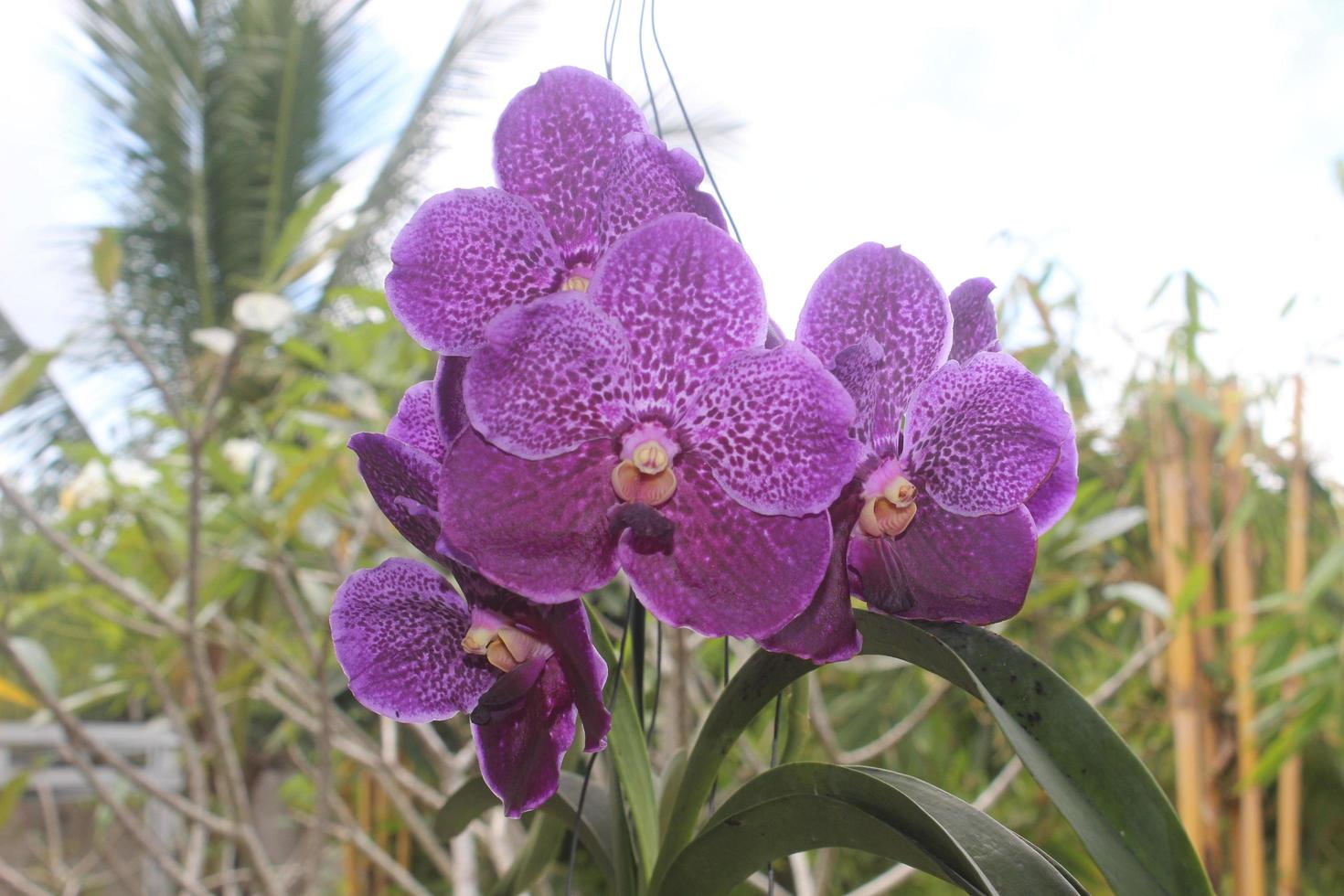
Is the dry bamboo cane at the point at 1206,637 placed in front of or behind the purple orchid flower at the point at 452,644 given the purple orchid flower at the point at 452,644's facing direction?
behind

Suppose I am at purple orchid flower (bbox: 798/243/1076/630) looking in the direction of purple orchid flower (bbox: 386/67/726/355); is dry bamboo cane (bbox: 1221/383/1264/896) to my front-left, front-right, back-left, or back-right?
back-right

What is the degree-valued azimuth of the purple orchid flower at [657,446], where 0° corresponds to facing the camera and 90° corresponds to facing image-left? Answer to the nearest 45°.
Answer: approximately 0°
